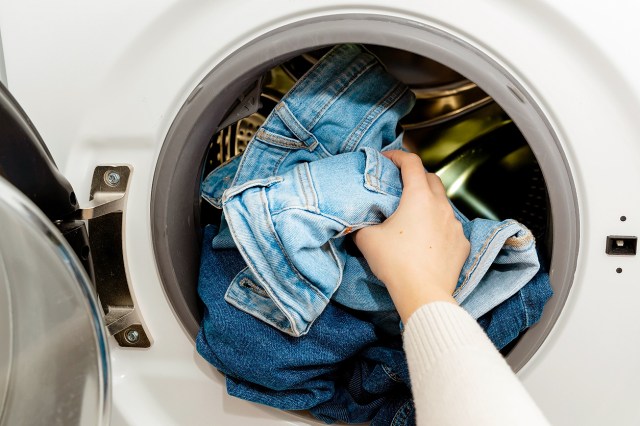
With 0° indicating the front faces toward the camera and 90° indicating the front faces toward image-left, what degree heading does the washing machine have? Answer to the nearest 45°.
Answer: approximately 0°
